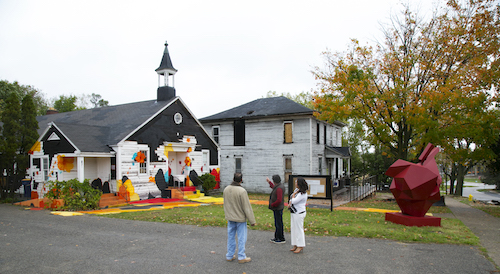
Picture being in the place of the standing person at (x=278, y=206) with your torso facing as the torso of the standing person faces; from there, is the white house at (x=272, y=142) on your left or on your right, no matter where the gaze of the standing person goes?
on your right

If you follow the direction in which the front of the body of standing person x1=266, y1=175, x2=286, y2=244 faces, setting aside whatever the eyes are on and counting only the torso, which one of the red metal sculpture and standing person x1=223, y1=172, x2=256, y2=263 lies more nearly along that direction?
the standing person

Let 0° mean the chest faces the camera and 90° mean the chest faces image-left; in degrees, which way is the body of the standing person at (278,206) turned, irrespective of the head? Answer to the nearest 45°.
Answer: approximately 90°

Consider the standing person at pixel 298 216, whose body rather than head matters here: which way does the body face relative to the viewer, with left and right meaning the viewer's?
facing to the left of the viewer

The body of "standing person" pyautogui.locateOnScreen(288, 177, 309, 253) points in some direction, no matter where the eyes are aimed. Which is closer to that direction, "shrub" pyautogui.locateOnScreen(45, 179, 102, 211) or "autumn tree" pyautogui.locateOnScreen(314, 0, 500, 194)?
the shrub
